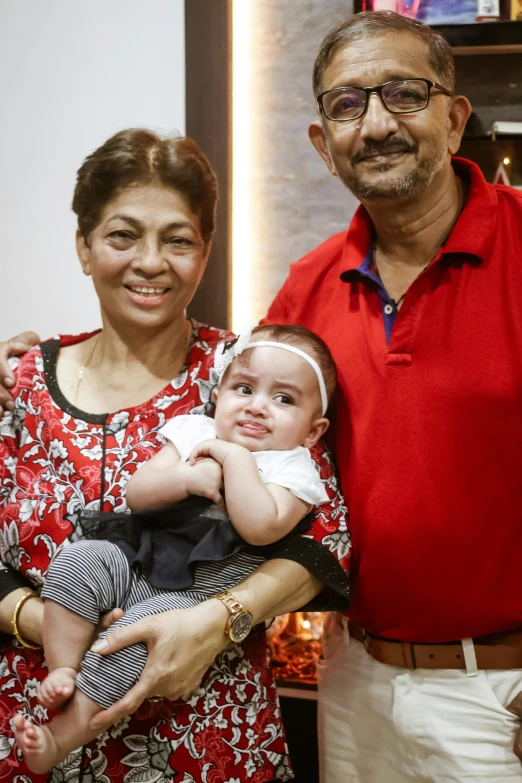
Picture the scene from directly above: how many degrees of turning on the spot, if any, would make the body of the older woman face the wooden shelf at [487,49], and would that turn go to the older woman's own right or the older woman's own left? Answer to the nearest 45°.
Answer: approximately 135° to the older woman's own left

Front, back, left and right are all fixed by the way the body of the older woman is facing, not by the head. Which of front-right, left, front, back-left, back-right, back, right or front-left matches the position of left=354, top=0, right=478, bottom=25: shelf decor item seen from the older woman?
back-left

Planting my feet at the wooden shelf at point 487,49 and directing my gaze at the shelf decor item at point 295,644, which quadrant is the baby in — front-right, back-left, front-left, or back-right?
front-left

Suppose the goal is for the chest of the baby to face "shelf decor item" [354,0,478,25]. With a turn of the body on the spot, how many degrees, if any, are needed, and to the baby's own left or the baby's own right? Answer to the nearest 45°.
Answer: approximately 180°

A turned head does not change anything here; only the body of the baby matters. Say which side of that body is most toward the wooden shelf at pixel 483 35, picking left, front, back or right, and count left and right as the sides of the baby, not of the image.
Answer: back

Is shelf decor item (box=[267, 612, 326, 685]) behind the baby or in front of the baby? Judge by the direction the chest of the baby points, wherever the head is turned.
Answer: behind

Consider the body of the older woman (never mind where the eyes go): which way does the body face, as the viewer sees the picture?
toward the camera

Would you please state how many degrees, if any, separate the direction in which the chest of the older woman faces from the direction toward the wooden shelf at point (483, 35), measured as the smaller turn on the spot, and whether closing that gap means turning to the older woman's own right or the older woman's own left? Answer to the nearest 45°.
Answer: approximately 135° to the older woman's own left

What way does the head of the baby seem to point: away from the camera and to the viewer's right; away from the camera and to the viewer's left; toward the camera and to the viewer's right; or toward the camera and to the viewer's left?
toward the camera and to the viewer's left

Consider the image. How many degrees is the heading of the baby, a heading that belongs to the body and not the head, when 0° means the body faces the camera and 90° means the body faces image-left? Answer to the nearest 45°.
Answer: approximately 45°

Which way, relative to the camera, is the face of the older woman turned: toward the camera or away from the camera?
toward the camera
